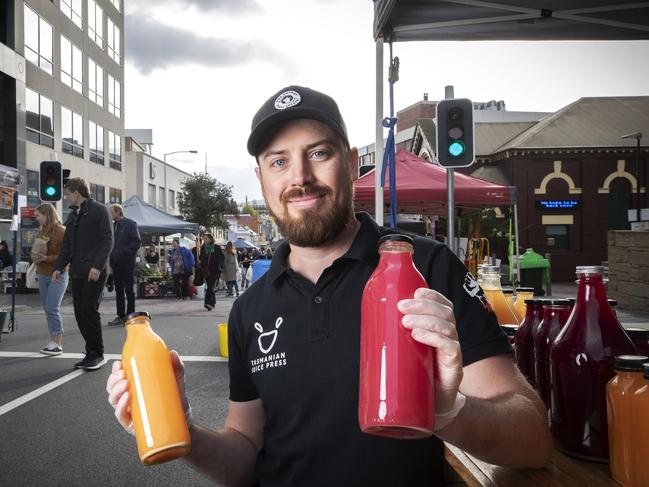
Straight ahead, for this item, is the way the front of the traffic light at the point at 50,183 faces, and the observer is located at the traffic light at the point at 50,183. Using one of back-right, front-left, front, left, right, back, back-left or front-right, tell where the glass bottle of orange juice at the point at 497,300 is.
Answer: front

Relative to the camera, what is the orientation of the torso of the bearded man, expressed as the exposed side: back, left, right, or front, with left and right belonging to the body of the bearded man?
front

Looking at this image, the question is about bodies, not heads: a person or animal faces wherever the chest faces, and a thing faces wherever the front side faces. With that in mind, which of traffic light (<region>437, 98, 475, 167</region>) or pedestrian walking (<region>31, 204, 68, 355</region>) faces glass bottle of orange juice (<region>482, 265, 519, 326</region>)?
the traffic light

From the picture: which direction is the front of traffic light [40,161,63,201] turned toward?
toward the camera

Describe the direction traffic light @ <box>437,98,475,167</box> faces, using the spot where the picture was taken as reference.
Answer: facing the viewer

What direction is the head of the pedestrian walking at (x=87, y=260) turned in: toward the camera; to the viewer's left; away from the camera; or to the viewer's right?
to the viewer's left

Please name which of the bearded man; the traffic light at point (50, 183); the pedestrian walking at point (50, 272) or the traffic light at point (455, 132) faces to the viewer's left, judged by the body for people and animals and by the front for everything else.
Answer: the pedestrian walking

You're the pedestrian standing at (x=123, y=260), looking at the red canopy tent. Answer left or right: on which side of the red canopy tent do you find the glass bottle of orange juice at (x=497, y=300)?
right

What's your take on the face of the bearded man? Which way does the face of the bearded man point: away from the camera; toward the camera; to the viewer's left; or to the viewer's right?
toward the camera

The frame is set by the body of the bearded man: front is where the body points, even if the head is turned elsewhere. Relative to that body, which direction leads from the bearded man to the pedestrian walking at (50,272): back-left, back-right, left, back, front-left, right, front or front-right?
back-right

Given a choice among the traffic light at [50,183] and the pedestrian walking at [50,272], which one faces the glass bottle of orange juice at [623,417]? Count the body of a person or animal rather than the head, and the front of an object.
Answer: the traffic light

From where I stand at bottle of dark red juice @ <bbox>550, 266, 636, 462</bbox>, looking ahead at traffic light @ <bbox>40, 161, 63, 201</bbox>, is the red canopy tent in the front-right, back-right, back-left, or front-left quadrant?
front-right

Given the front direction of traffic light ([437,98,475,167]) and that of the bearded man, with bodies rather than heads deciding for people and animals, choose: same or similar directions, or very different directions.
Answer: same or similar directions

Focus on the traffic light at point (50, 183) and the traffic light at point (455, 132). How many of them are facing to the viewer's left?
0
